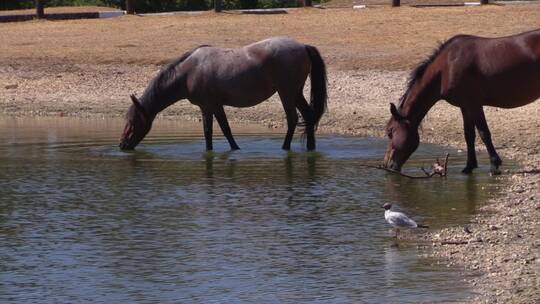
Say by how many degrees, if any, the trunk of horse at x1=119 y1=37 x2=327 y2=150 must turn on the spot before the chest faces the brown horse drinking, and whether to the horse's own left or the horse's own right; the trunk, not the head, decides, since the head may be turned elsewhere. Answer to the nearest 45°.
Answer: approximately 135° to the horse's own left

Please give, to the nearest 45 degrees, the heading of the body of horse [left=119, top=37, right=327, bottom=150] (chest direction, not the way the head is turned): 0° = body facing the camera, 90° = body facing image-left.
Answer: approximately 90°

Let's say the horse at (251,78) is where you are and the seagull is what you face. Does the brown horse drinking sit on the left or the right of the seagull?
left

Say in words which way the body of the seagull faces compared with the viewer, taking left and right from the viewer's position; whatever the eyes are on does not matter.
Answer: facing to the left of the viewer

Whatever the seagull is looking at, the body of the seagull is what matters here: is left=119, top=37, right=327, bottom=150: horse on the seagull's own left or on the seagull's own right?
on the seagull's own right

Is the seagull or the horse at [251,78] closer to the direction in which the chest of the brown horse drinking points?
the horse

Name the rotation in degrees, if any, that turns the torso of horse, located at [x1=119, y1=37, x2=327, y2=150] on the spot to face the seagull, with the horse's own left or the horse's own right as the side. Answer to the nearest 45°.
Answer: approximately 90° to the horse's own left

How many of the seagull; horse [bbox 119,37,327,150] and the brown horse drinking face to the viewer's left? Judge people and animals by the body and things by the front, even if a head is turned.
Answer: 3

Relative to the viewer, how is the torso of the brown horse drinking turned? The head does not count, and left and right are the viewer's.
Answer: facing to the left of the viewer

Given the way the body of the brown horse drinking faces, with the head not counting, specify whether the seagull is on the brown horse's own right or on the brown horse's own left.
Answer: on the brown horse's own left
